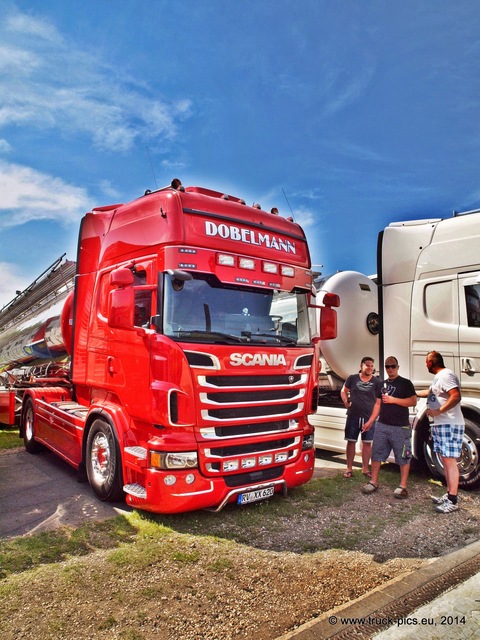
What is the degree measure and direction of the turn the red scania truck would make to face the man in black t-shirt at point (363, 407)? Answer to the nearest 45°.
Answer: approximately 90° to its left

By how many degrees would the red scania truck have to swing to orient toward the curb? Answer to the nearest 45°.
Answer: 0° — it already faces it

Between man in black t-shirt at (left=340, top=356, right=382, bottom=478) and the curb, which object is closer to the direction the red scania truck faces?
the curb

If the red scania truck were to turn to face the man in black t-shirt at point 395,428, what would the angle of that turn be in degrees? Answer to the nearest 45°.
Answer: approximately 45° to its left

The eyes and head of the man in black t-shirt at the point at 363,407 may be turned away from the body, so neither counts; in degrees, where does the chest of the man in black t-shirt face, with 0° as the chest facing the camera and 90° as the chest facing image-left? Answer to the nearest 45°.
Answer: approximately 0°

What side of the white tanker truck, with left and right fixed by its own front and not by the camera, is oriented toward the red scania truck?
right

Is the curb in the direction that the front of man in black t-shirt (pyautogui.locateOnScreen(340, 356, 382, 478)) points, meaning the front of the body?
yes

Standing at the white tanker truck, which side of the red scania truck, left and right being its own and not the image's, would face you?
left
